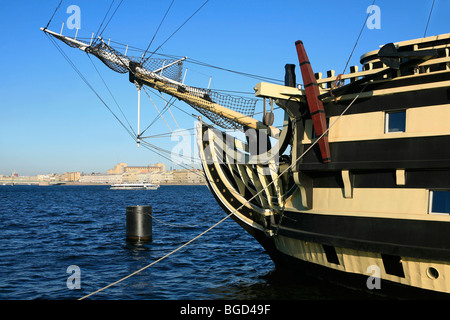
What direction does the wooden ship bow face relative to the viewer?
to the viewer's left
